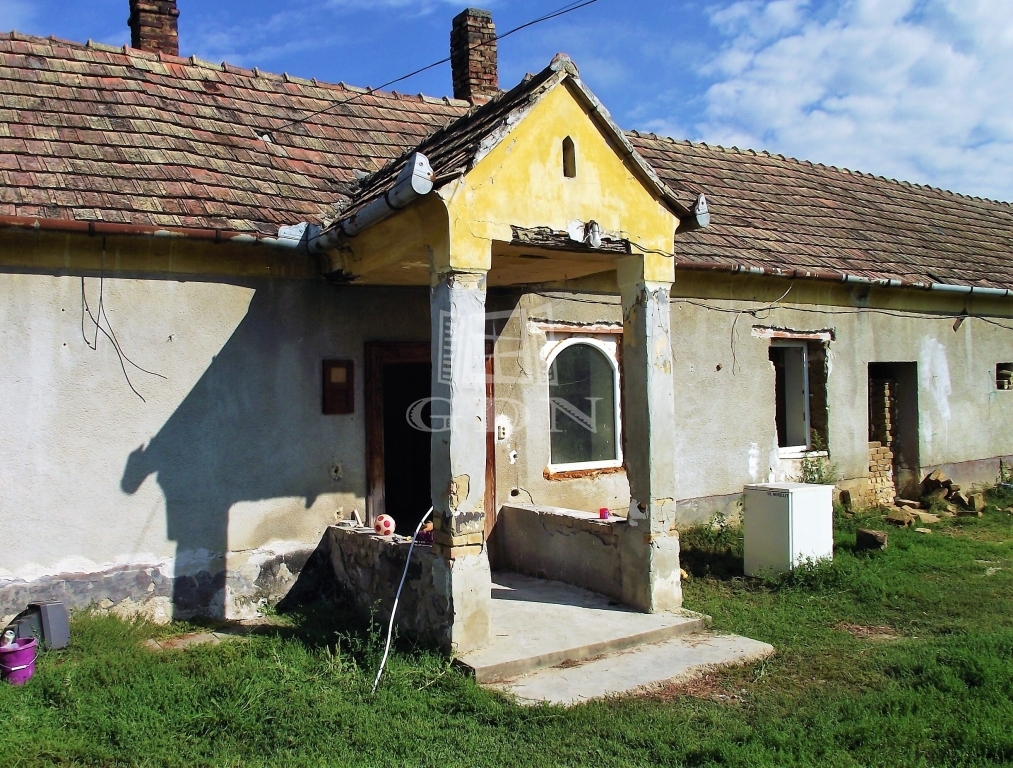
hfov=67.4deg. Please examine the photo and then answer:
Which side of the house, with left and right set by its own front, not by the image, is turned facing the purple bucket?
right

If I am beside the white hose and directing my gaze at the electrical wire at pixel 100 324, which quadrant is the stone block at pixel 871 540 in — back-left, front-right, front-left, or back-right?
back-right

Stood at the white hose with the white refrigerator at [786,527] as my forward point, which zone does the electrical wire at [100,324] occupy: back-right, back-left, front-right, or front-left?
back-left

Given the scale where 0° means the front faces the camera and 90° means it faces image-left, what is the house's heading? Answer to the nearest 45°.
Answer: approximately 315°

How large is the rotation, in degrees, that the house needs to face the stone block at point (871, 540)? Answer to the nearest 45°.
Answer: approximately 45° to its left

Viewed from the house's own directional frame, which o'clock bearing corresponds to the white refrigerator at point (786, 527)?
The white refrigerator is roughly at 10 o'clock from the house.
